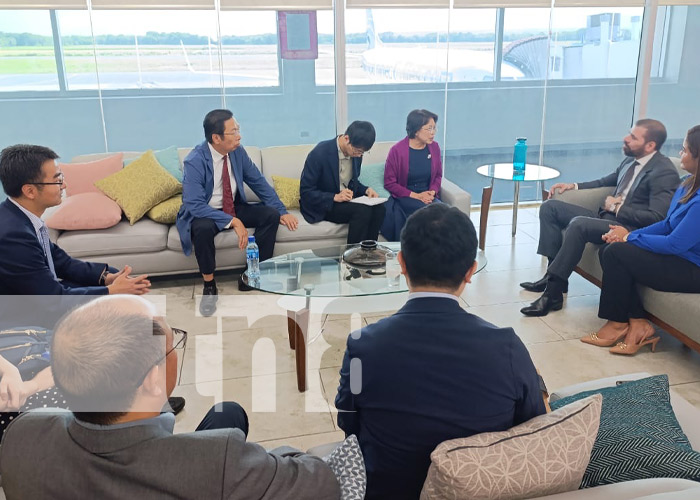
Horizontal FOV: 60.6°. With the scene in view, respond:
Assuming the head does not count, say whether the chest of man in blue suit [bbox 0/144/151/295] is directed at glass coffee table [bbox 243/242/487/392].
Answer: yes

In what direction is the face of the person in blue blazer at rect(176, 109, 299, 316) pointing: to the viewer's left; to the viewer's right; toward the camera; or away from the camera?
to the viewer's right

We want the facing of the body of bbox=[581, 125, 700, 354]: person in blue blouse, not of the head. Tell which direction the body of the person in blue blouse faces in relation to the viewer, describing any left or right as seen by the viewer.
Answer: facing to the left of the viewer

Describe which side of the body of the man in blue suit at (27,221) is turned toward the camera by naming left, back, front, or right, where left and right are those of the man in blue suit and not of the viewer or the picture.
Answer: right

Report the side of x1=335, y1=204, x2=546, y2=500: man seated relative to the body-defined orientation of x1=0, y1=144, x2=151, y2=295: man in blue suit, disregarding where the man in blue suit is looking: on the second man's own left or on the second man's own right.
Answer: on the second man's own right

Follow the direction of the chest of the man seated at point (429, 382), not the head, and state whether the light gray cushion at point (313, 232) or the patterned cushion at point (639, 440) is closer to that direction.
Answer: the light gray cushion

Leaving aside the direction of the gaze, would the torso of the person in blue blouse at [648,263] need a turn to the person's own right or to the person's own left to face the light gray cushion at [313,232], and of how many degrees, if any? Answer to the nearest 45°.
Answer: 0° — they already face it

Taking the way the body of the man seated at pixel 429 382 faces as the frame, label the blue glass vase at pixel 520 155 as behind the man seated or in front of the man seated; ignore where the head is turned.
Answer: in front

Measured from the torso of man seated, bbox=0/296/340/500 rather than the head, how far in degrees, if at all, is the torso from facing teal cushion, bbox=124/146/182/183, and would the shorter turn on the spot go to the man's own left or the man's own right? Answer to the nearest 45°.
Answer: approximately 45° to the man's own left

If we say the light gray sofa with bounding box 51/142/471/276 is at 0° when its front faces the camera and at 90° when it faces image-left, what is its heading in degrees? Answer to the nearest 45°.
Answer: approximately 0°

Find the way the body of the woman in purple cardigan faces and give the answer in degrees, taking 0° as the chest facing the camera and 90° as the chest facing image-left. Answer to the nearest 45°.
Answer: approximately 315°

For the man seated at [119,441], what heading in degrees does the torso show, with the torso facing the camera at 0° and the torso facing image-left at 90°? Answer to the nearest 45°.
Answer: approximately 225°

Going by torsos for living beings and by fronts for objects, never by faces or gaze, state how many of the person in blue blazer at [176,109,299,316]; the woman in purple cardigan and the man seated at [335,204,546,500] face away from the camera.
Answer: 1

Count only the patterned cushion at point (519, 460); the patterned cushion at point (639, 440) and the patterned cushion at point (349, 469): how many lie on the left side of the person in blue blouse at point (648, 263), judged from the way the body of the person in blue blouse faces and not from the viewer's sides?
3

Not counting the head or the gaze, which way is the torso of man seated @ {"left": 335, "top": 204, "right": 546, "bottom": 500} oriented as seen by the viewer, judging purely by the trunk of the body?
away from the camera

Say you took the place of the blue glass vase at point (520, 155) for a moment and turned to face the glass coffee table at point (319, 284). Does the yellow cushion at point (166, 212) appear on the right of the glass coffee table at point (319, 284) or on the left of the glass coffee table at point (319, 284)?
right

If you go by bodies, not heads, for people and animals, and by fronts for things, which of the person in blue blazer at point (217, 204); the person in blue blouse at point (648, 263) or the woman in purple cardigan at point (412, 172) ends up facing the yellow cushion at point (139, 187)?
the person in blue blouse
